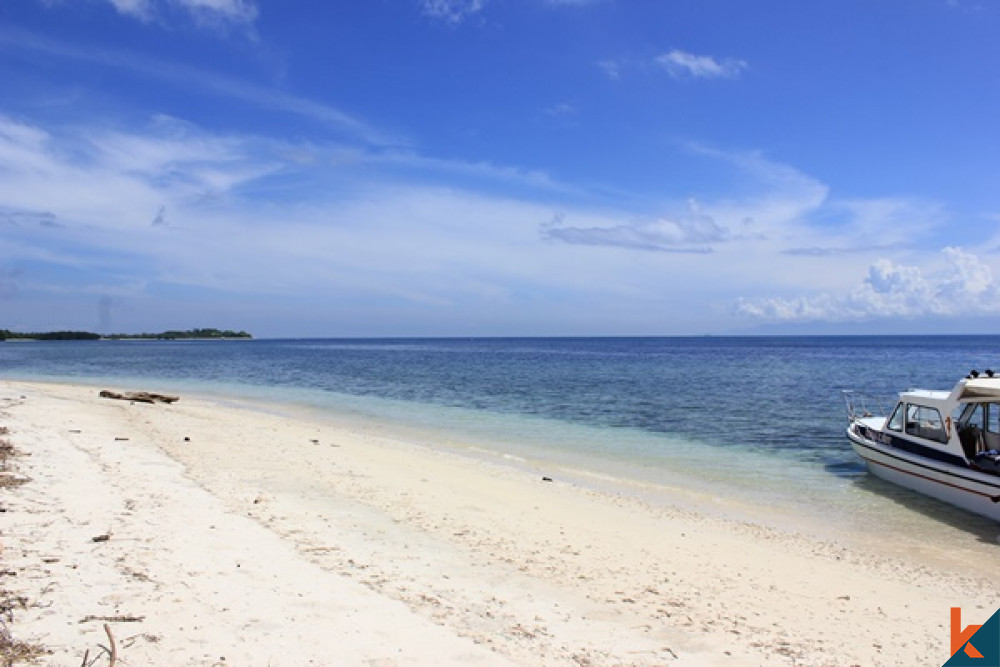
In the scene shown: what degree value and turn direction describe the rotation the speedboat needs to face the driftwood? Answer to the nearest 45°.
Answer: approximately 45° to its left

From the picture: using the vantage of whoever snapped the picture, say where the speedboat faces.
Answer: facing away from the viewer and to the left of the viewer
